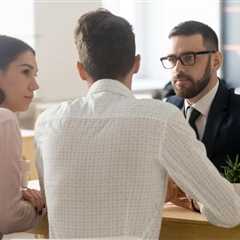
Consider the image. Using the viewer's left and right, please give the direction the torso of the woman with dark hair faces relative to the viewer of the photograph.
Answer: facing to the right of the viewer

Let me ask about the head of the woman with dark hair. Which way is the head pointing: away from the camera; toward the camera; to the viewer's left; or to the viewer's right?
to the viewer's right

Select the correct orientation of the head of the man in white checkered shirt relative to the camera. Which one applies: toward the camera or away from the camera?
away from the camera

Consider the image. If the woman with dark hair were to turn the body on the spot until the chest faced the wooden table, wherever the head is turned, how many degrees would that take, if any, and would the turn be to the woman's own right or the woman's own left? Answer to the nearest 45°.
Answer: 0° — they already face it

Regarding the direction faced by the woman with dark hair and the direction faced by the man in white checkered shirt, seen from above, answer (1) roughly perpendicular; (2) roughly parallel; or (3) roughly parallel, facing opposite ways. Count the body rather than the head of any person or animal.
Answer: roughly perpendicular

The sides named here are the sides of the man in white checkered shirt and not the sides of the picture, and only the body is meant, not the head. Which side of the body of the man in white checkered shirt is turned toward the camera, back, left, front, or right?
back
